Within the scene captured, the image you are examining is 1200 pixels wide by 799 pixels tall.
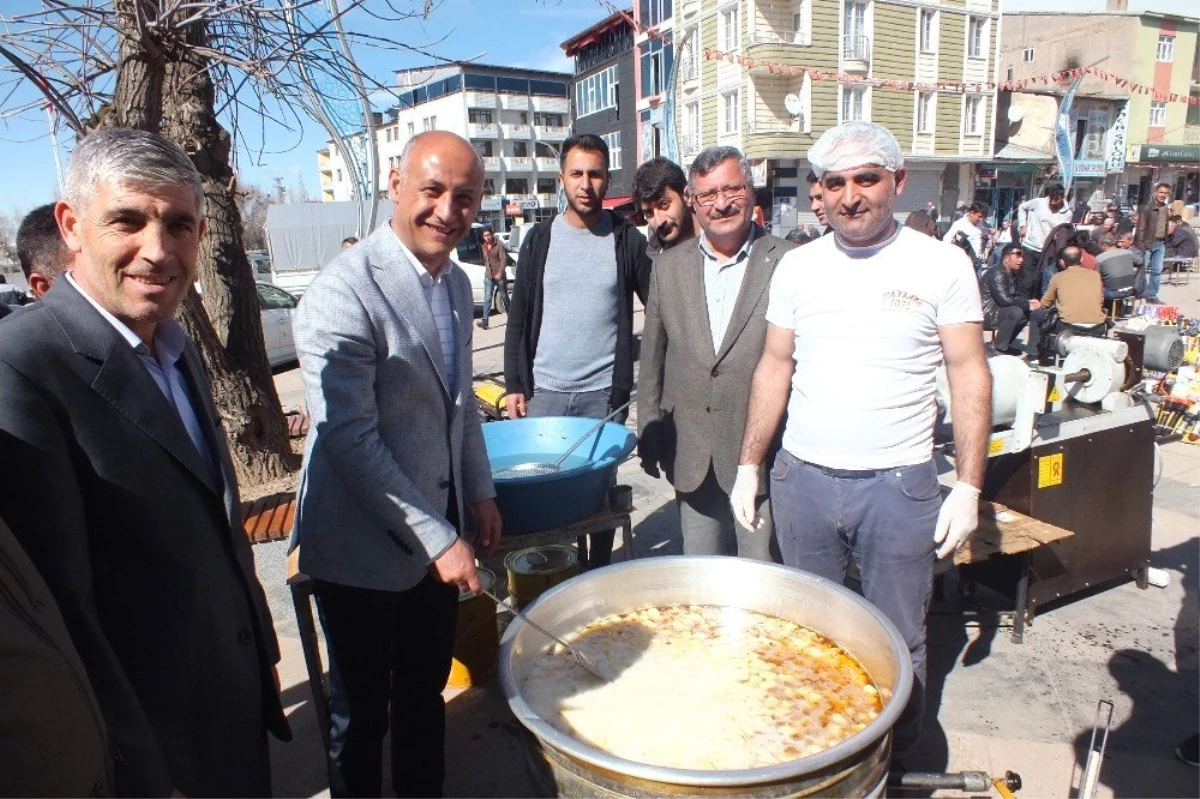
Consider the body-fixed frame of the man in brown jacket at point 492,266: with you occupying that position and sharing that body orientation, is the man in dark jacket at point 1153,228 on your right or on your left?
on your left

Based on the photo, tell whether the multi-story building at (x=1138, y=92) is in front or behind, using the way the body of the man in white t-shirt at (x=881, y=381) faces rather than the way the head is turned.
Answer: behind

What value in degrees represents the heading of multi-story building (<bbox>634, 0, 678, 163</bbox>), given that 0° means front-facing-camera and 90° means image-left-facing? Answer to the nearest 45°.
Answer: approximately 45°

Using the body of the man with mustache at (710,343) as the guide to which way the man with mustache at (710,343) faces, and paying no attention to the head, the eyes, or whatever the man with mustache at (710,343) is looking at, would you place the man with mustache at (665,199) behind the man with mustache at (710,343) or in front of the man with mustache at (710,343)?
behind

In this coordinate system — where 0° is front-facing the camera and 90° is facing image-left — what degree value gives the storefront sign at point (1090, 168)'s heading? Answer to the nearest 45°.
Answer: approximately 0°

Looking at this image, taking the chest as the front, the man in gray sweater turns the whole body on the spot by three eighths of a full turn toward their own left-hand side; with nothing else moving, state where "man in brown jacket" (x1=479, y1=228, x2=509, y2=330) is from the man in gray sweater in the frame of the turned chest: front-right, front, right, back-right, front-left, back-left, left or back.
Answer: front-left
